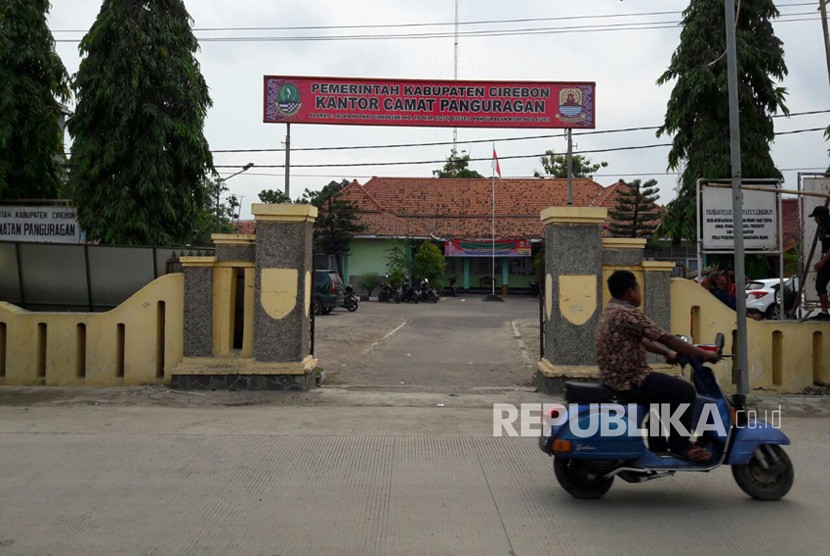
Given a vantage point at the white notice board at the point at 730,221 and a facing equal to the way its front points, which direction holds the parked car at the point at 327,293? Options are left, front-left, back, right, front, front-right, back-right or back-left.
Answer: back-right

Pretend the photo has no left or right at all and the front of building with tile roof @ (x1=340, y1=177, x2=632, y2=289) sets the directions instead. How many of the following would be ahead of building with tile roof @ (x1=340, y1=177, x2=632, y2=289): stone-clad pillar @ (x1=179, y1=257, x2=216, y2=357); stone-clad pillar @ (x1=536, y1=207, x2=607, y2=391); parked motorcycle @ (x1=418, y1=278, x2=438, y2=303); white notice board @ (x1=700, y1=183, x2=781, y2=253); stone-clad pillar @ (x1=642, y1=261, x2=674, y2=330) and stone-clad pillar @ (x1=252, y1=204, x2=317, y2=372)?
6

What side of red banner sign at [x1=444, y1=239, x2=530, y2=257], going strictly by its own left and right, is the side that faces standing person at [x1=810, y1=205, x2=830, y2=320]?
front

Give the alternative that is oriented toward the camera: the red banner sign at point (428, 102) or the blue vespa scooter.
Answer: the red banner sign

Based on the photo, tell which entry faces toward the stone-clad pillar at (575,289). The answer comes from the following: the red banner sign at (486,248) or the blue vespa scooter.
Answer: the red banner sign

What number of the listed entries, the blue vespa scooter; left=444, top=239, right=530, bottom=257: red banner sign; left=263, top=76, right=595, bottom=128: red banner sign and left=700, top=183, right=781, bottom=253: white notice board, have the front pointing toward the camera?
3

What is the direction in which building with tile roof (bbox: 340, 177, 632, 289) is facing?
toward the camera

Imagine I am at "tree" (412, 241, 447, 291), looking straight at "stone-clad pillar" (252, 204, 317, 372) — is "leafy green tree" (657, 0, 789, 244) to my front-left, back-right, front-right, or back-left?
front-left

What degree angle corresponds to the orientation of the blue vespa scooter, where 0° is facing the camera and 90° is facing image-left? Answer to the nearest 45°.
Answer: approximately 270°

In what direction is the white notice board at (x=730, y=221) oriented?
toward the camera

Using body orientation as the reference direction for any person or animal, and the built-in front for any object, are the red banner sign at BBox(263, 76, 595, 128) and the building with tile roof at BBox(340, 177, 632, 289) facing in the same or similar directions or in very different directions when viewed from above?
same or similar directions

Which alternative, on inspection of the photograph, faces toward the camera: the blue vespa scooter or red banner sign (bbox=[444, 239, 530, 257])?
the red banner sign

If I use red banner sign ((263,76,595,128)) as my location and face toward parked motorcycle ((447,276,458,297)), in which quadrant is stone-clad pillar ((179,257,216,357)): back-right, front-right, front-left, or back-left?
back-left

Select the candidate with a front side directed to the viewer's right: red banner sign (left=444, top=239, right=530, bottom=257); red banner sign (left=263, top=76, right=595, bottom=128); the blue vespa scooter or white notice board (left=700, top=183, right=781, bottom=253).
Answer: the blue vespa scooter

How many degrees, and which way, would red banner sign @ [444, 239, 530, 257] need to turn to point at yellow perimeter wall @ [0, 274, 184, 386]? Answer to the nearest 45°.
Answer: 0° — it already faces it

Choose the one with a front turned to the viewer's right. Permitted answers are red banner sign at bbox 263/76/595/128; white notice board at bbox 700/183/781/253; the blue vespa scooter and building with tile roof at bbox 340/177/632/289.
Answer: the blue vespa scooter

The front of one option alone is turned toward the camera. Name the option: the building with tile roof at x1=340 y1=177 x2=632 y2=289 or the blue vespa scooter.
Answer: the building with tile roof

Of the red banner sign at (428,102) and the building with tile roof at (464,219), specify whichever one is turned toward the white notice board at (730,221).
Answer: the building with tile roof

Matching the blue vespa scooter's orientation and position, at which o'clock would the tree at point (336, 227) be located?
The tree is roughly at 8 o'clock from the blue vespa scooter.

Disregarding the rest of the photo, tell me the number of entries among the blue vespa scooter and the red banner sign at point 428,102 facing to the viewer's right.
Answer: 1
